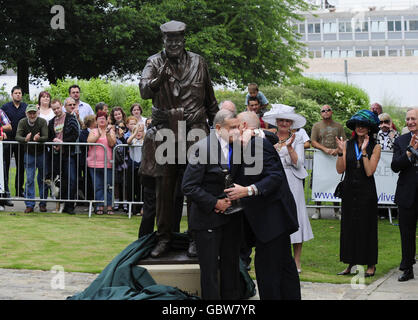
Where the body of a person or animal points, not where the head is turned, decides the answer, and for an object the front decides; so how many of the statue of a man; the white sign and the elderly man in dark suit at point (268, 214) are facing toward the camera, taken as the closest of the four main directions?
2

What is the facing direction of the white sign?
toward the camera

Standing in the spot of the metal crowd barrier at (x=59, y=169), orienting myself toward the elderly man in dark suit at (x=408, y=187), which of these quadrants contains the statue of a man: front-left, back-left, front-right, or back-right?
front-right

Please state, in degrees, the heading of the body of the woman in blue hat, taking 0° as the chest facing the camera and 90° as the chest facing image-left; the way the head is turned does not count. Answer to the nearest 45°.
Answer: approximately 45°

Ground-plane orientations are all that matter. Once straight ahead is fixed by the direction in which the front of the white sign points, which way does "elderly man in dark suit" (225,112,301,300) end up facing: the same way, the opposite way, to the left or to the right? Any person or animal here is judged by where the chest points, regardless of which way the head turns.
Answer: to the right

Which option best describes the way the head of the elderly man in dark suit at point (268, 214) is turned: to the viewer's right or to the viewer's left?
to the viewer's left

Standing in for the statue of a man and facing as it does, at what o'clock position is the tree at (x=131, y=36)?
The tree is roughly at 6 o'clock from the statue of a man.

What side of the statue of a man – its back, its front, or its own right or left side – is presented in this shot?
front

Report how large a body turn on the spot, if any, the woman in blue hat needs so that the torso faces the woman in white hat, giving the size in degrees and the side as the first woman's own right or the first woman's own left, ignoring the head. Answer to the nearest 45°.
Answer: approximately 45° to the first woman's own right

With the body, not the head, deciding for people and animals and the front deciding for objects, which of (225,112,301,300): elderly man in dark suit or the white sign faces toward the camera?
the white sign

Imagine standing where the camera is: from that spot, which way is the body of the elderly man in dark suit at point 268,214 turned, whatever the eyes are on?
to the viewer's left

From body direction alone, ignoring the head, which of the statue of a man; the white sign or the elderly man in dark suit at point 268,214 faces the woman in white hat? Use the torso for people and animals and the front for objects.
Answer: the white sign

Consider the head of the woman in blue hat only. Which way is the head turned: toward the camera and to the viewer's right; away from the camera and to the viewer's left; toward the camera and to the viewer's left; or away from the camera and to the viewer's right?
toward the camera and to the viewer's left

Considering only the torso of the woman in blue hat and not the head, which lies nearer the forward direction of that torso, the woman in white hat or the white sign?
the woman in white hat
